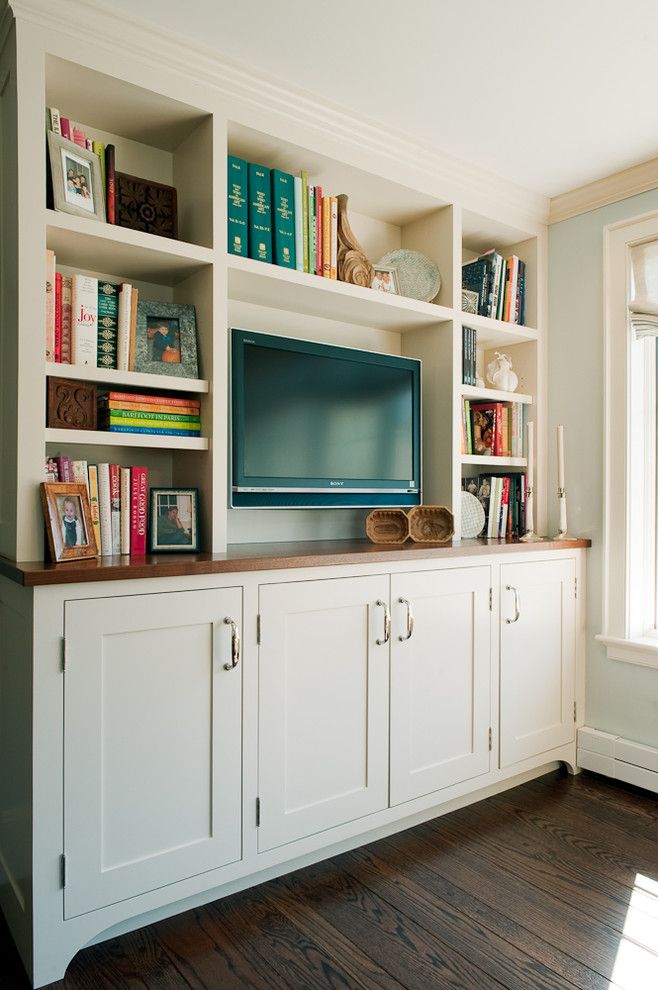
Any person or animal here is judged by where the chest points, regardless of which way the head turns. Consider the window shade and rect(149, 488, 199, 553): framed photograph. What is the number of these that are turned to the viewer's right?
0

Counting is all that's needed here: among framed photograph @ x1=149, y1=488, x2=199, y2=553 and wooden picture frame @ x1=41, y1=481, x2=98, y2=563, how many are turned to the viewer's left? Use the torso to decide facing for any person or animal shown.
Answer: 0

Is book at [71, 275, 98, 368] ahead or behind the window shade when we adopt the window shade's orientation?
ahead

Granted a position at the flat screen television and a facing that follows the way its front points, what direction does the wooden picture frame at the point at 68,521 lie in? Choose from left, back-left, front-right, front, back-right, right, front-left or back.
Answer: right

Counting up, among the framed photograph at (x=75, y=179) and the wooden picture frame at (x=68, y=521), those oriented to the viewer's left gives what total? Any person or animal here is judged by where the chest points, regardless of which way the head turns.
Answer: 0

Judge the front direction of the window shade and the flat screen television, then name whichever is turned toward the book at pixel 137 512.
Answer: the window shade

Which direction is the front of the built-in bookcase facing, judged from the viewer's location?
facing the viewer and to the right of the viewer

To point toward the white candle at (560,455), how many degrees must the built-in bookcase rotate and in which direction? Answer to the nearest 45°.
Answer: approximately 45° to its left

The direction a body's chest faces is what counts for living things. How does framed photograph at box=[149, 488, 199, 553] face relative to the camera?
toward the camera

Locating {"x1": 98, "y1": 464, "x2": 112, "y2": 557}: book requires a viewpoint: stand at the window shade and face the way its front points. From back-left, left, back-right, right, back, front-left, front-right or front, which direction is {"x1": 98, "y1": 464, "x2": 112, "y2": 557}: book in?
front

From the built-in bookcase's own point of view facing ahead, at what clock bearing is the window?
The window is roughly at 10 o'clock from the built-in bookcase.

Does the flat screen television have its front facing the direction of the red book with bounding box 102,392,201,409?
no

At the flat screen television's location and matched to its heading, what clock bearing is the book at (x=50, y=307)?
The book is roughly at 3 o'clock from the flat screen television.

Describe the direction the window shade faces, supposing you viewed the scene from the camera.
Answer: facing the viewer and to the left of the viewer

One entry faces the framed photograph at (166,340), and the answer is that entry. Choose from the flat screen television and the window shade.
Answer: the window shade

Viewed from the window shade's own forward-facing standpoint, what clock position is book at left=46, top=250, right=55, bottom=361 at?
The book is roughly at 12 o'clock from the window shade.
